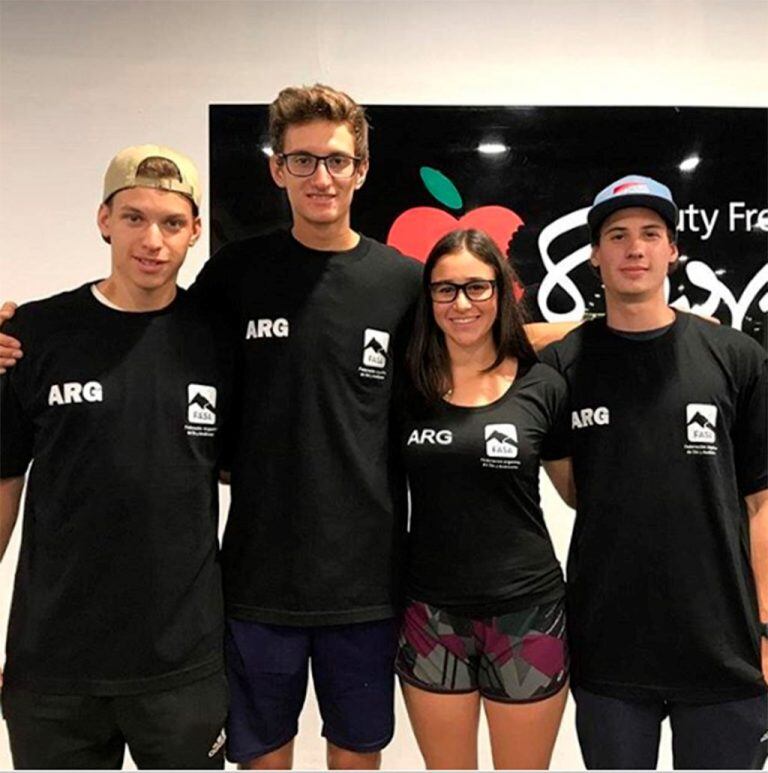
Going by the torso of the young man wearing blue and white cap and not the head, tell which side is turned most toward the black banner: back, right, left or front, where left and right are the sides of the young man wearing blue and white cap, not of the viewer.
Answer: back

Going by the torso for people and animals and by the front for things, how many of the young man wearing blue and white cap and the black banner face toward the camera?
2

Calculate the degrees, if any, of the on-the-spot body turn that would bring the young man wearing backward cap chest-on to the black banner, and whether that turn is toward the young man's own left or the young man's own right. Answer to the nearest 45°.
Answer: approximately 135° to the young man's own left

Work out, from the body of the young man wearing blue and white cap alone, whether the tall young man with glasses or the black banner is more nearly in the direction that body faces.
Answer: the tall young man with glasses

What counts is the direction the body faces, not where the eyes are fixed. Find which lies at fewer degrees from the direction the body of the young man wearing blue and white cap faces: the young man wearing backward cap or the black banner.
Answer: the young man wearing backward cap

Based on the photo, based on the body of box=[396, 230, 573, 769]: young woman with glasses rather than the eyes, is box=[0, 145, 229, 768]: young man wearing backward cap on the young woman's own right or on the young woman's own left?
on the young woman's own right
